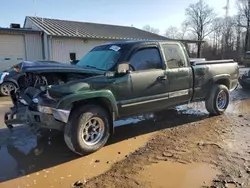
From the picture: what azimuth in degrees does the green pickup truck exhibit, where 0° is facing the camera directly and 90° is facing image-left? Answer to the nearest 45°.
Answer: approximately 45°

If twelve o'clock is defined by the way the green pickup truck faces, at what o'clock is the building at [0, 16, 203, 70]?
The building is roughly at 4 o'clock from the green pickup truck.

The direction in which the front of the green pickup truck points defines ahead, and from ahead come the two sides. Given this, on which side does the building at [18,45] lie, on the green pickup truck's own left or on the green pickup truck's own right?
on the green pickup truck's own right
